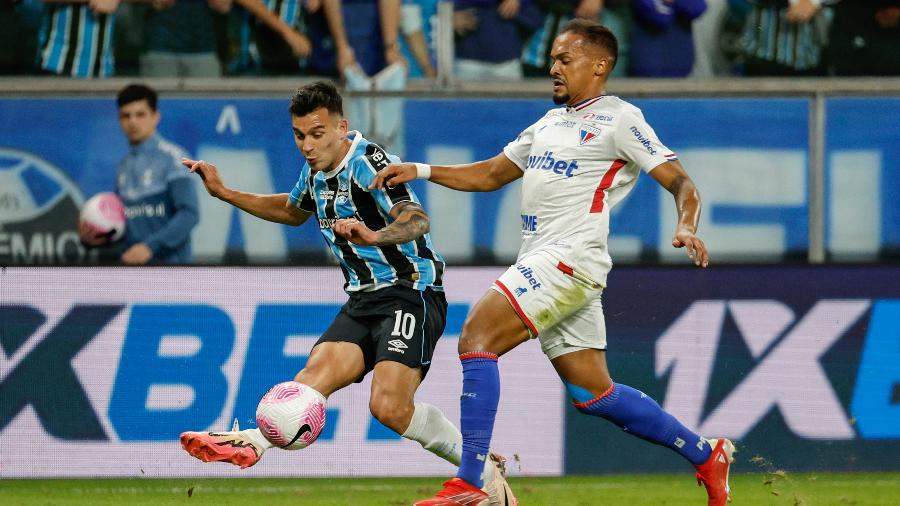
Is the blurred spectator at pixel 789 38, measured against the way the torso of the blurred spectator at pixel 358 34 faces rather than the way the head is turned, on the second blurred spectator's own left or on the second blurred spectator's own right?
on the second blurred spectator's own left

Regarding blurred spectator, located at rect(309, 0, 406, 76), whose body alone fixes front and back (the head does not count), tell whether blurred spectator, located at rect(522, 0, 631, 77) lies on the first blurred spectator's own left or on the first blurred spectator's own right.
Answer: on the first blurred spectator's own left

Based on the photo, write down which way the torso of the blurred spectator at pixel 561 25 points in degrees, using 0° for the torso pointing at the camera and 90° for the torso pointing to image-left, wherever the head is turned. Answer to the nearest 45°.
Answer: approximately 0°

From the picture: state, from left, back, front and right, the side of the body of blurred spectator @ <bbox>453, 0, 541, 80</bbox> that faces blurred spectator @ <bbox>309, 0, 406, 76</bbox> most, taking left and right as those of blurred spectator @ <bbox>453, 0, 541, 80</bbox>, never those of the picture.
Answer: right

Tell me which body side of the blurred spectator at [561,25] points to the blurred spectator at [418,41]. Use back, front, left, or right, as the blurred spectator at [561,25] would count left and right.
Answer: right

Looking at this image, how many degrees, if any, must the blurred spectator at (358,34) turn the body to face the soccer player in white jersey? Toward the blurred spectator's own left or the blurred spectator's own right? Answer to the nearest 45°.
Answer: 0° — they already face them

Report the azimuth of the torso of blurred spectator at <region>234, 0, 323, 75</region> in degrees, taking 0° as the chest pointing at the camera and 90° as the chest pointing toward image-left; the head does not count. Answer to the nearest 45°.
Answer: approximately 0°

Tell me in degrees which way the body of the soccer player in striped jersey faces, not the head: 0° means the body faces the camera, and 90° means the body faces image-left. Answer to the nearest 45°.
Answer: approximately 45°

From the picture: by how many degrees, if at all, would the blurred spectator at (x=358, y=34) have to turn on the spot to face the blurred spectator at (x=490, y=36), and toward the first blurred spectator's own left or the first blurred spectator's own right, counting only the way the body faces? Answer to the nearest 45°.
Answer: approximately 90° to the first blurred spectator's own left

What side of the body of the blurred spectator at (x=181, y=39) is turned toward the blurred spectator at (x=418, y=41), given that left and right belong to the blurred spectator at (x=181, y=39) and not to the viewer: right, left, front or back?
left
